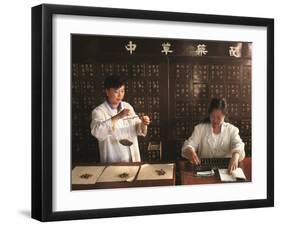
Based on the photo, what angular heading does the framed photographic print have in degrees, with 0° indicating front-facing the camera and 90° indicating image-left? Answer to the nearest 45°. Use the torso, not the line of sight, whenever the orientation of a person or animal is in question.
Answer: approximately 315°
